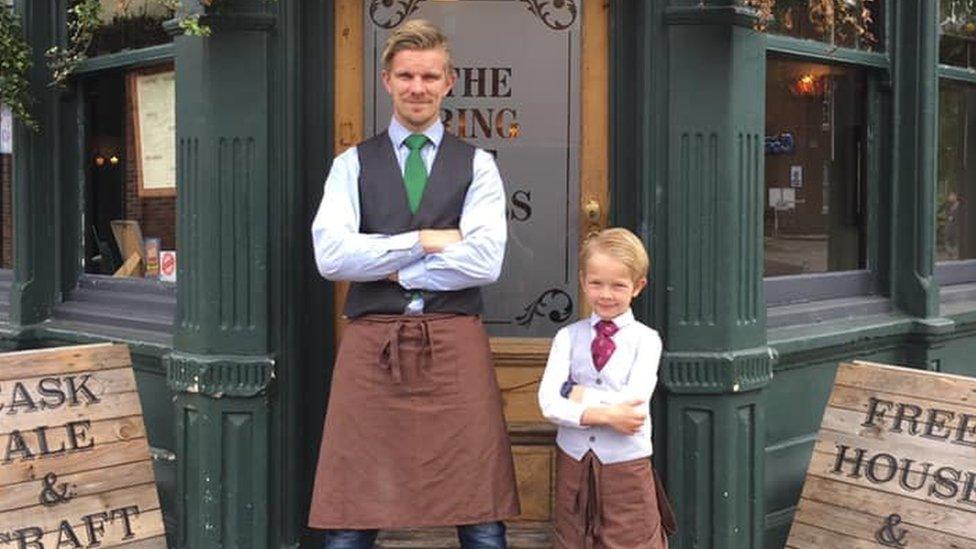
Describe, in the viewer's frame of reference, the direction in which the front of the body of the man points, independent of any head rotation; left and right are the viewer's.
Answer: facing the viewer

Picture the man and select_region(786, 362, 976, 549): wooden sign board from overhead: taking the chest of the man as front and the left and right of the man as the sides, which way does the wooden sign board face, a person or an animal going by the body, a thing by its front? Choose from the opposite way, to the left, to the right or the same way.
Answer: the same way

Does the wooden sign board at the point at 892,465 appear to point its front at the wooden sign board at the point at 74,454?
no

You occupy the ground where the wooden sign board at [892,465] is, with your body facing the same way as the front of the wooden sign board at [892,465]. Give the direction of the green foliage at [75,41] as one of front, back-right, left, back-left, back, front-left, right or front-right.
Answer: right

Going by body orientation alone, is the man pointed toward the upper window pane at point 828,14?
no

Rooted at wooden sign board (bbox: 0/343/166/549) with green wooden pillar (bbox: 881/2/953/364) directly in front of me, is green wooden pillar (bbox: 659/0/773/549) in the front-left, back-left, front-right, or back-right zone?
front-right

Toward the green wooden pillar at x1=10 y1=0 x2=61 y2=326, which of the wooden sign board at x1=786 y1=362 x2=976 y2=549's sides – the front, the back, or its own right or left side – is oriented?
right

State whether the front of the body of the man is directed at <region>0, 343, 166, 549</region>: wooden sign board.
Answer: no

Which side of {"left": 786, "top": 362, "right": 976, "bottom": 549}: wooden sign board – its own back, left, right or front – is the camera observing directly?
front

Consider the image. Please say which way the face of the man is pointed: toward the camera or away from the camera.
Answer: toward the camera

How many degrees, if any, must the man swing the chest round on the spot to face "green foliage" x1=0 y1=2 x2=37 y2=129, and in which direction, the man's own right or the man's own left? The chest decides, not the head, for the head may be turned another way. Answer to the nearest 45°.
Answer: approximately 135° to the man's own right

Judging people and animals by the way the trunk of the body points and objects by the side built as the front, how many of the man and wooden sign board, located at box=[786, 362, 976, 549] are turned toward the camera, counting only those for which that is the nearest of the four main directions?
2

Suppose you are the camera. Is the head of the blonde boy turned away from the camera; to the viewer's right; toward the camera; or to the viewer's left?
toward the camera

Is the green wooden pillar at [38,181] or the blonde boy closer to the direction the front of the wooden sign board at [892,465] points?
the blonde boy
